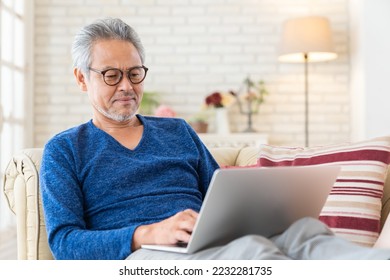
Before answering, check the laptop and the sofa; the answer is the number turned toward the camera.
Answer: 1

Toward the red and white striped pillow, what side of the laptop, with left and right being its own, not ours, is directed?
right

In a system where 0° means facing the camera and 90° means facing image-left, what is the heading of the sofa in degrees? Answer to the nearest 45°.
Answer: approximately 0°

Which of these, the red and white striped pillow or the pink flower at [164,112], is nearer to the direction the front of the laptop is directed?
the pink flower

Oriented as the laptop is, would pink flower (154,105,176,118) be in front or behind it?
in front

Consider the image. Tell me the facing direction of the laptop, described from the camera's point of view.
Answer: facing away from the viewer and to the left of the viewer

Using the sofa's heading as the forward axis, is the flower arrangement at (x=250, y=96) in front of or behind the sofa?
behind
